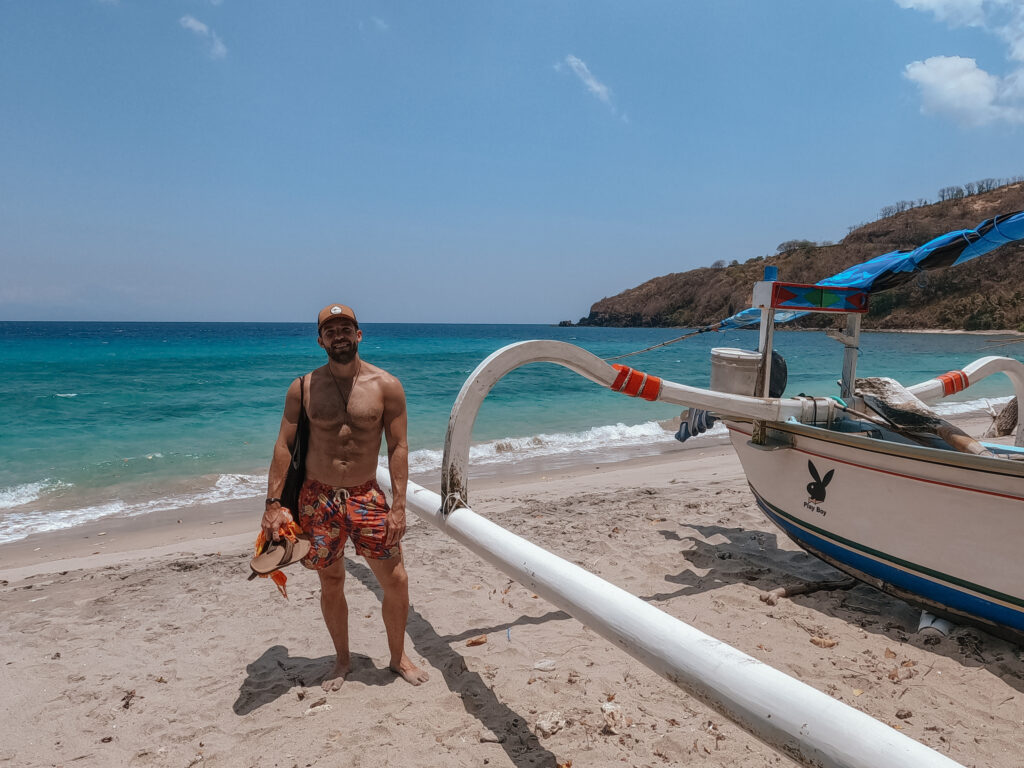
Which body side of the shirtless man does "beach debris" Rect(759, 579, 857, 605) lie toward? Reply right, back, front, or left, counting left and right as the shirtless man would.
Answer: left

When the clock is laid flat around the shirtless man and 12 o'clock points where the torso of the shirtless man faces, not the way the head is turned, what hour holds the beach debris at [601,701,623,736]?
The beach debris is roughly at 10 o'clock from the shirtless man.

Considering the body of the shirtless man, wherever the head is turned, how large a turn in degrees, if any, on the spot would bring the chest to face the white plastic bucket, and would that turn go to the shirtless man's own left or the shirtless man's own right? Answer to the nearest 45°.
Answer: approximately 90° to the shirtless man's own left

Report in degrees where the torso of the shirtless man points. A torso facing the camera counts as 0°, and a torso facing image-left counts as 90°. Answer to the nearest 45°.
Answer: approximately 0°
